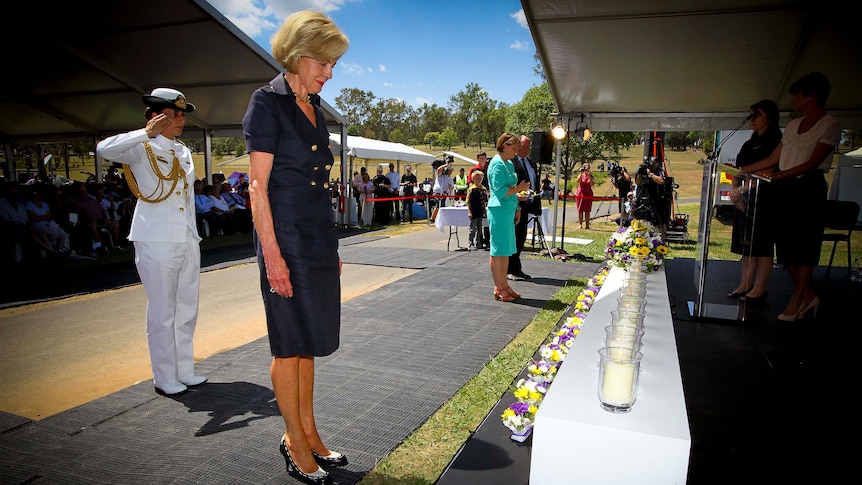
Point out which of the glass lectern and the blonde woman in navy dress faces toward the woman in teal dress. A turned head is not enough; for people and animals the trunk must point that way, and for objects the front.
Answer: the glass lectern

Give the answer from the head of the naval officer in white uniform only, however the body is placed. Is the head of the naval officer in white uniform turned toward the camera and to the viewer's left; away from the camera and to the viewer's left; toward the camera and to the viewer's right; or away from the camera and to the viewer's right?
toward the camera and to the viewer's right

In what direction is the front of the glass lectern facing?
to the viewer's left

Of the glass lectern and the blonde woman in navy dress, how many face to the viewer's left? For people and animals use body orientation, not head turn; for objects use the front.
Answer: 1

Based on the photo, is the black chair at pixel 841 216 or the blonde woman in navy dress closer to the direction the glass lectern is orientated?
the blonde woman in navy dress

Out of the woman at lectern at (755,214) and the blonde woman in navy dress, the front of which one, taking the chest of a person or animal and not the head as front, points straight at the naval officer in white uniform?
the woman at lectern

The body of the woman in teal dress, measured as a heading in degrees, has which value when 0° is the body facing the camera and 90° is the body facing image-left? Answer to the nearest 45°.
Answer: approximately 270°

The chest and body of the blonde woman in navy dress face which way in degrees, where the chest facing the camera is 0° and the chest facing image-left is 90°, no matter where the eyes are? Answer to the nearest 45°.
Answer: approximately 315°

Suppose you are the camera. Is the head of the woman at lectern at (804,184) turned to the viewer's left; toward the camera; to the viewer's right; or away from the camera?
to the viewer's left
